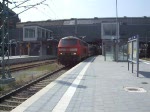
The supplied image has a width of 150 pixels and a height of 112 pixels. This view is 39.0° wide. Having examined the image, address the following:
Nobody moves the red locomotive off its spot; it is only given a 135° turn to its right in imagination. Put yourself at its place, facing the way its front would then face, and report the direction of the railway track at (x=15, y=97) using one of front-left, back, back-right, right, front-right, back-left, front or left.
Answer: back-left

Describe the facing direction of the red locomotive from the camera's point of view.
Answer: facing the viewer
